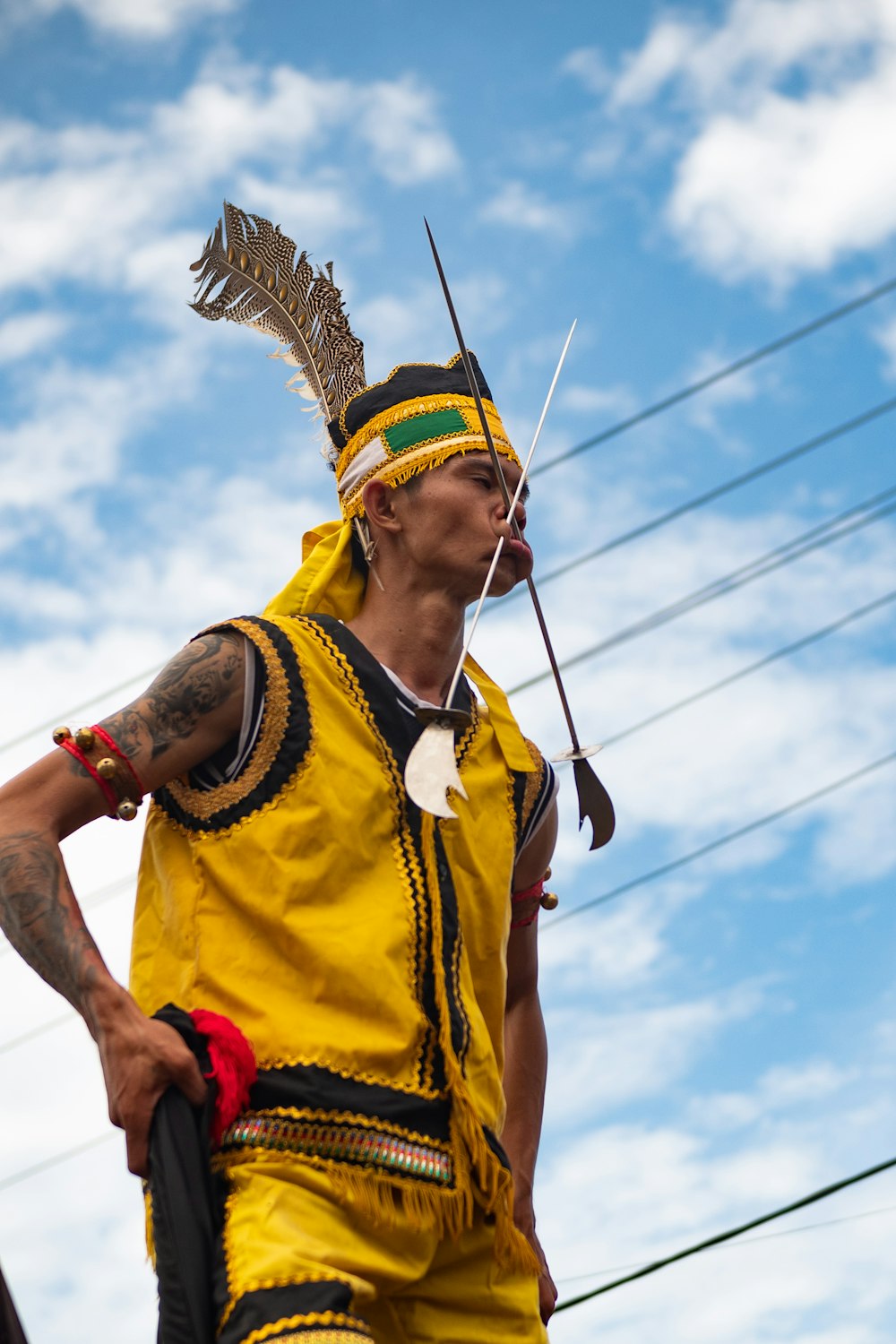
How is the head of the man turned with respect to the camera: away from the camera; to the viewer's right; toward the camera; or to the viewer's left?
to the viewer's right

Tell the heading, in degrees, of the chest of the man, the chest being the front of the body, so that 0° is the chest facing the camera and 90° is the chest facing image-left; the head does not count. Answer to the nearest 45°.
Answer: approximately 315°
